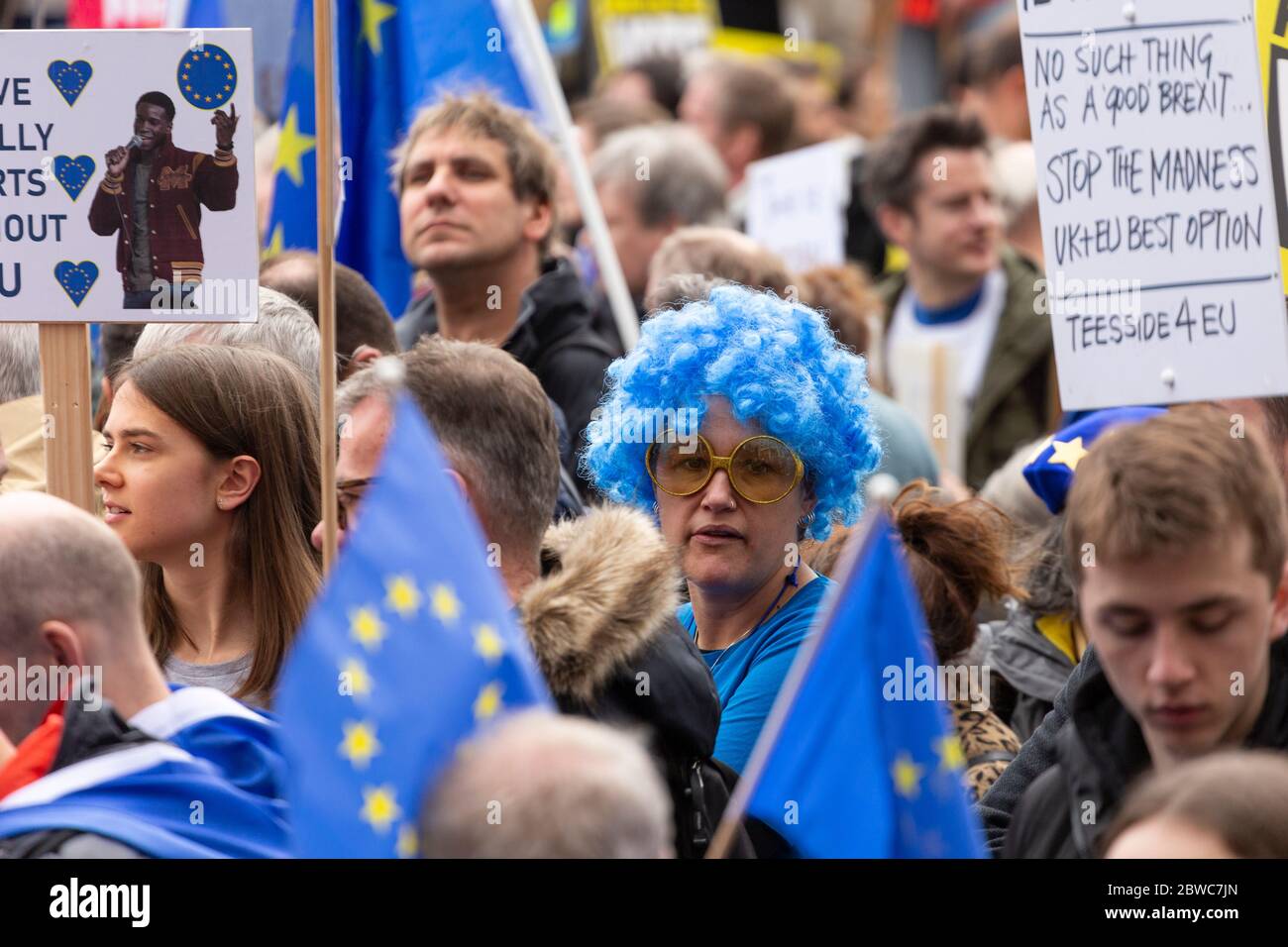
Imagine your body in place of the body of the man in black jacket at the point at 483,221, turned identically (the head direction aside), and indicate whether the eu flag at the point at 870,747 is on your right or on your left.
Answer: on your left

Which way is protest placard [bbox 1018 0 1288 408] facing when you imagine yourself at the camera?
facing the viewer

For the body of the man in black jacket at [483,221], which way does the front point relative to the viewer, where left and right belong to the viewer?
facing the viewer and to the left of the viewer

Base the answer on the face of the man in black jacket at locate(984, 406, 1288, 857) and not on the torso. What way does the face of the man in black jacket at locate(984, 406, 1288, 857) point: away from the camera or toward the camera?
toward the camera

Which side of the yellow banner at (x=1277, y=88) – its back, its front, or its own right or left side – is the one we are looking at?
front

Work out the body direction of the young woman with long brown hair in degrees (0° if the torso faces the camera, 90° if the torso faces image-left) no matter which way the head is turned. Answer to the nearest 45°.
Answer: approximately 90°

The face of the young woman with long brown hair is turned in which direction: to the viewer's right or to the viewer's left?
to the viewer's left

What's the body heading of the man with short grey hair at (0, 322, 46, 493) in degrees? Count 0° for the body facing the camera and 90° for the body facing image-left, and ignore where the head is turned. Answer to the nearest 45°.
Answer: approximately 180°

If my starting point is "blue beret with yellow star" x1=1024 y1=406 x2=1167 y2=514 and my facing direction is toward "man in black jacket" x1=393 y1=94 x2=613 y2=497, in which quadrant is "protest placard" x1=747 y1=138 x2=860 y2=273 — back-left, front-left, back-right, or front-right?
front-right
